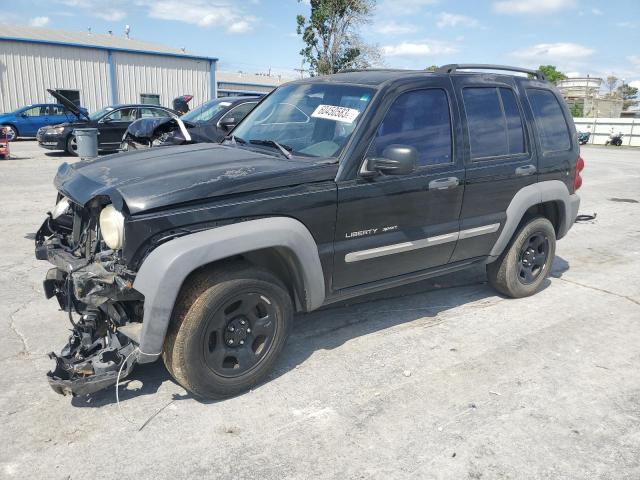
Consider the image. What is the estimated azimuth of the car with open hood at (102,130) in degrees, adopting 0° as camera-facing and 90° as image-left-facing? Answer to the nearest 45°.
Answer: approximately 45°

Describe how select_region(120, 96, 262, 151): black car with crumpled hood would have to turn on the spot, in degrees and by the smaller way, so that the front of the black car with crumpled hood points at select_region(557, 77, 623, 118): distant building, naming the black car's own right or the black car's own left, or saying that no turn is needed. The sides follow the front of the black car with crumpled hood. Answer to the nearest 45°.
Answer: approximately 180°

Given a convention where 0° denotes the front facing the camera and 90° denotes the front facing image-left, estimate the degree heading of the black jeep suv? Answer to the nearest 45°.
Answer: approximately 45°

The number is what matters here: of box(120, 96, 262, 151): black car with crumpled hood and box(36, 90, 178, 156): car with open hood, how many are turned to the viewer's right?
0

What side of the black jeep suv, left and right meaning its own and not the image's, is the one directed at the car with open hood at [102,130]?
right

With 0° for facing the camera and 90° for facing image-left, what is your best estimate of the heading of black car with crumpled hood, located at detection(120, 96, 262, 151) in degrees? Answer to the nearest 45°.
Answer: approximately 45°
